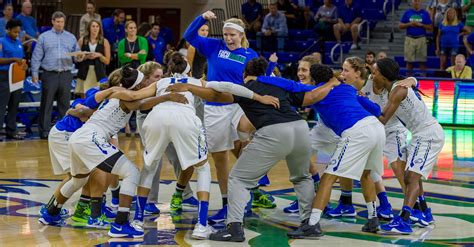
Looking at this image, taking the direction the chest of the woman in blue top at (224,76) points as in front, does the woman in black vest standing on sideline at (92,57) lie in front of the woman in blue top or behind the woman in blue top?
behind

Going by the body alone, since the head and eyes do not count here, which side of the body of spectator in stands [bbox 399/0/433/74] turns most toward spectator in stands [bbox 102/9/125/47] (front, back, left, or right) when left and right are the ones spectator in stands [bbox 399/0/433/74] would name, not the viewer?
right

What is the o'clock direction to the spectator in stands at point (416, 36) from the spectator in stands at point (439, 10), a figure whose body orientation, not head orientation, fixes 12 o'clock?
the spectator in stands at point (416, 36) is roughly at 1 o'clock from the spectator in stands at point (439, 10).

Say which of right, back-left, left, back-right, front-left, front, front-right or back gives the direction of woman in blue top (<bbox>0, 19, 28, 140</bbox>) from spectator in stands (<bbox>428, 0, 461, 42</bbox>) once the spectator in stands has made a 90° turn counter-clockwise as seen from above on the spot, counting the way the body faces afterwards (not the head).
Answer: back-right

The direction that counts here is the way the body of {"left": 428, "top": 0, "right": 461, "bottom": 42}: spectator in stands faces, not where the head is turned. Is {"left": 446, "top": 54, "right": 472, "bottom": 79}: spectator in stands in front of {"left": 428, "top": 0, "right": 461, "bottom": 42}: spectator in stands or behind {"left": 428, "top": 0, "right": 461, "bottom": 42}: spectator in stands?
in front

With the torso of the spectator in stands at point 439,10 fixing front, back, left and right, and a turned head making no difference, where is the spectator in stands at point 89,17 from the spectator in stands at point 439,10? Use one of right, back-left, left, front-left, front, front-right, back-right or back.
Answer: front-right

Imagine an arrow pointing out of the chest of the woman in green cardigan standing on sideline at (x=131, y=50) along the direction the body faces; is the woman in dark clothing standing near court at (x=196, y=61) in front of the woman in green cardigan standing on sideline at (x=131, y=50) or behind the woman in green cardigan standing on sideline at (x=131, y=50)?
in front

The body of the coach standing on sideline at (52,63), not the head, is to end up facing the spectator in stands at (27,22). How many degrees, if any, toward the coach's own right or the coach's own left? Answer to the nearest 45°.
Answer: approximately 180°

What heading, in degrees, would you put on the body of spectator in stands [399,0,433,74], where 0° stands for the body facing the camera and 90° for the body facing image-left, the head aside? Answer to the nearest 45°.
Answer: approximately 0°
